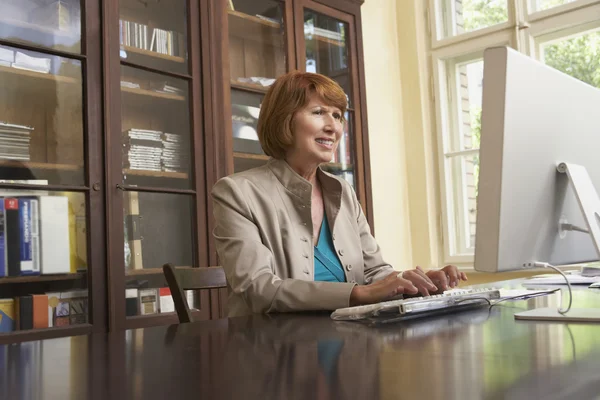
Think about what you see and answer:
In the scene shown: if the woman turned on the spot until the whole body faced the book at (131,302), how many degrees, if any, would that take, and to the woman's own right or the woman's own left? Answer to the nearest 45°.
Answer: approximately 180°

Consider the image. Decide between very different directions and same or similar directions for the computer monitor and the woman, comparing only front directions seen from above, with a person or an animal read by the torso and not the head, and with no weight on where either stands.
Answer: very different directions

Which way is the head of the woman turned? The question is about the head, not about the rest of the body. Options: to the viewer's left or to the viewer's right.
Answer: to the viewer's right

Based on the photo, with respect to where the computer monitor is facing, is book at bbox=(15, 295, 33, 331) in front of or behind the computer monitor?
in front

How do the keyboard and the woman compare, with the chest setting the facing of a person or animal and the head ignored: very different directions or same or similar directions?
very different directions

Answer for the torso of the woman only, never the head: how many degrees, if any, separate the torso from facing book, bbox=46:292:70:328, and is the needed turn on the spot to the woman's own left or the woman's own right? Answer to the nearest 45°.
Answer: approximately 180°

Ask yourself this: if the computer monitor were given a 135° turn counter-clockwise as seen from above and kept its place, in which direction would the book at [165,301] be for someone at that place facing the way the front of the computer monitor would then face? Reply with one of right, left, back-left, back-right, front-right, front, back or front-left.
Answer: back-right

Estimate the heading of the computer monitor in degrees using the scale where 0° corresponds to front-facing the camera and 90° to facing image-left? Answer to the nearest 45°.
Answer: approximately 135°

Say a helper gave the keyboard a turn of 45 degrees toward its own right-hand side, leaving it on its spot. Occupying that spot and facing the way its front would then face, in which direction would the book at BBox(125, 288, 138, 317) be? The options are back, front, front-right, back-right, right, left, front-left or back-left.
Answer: front-left

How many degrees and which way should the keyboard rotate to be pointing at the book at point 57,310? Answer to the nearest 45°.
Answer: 0° — it already faces it

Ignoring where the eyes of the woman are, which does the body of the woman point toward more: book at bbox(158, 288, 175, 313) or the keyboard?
the keyboard

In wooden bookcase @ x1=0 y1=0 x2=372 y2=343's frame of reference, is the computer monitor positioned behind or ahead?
ahead

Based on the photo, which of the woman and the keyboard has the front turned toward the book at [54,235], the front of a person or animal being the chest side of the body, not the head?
the keyboard

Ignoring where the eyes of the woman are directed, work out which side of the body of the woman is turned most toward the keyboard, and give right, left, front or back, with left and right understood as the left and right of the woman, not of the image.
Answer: front

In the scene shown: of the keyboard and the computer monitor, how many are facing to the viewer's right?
0

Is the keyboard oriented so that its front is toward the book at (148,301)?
yes

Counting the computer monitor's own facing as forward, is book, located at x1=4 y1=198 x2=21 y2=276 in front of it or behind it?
in front
